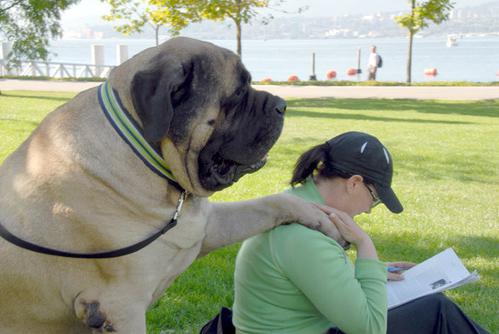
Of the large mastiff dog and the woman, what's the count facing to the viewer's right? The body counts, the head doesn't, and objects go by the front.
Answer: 2

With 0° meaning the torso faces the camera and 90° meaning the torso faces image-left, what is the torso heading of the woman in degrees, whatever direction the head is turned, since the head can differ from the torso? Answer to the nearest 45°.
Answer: approximately 270°

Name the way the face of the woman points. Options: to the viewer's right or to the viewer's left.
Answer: to the viewer's right

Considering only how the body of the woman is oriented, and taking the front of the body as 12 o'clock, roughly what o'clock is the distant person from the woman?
The distant person is roughly at 9 o'clock from the woman.

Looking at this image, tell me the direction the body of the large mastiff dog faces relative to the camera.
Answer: to the viewer's right

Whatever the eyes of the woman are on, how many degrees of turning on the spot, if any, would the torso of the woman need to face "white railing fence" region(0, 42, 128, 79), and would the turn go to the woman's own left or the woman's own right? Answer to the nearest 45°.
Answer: approximately 135° to the woman's own left

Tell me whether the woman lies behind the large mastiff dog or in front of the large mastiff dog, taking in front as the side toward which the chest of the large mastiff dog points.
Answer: in front

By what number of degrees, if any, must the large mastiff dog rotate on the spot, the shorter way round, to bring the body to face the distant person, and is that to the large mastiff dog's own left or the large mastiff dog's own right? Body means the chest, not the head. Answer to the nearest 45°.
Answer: approximately 90° to the large mastiff dog's own left

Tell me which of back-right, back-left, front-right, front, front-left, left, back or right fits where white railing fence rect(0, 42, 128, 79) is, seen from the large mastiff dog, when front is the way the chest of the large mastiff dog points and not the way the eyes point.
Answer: left
